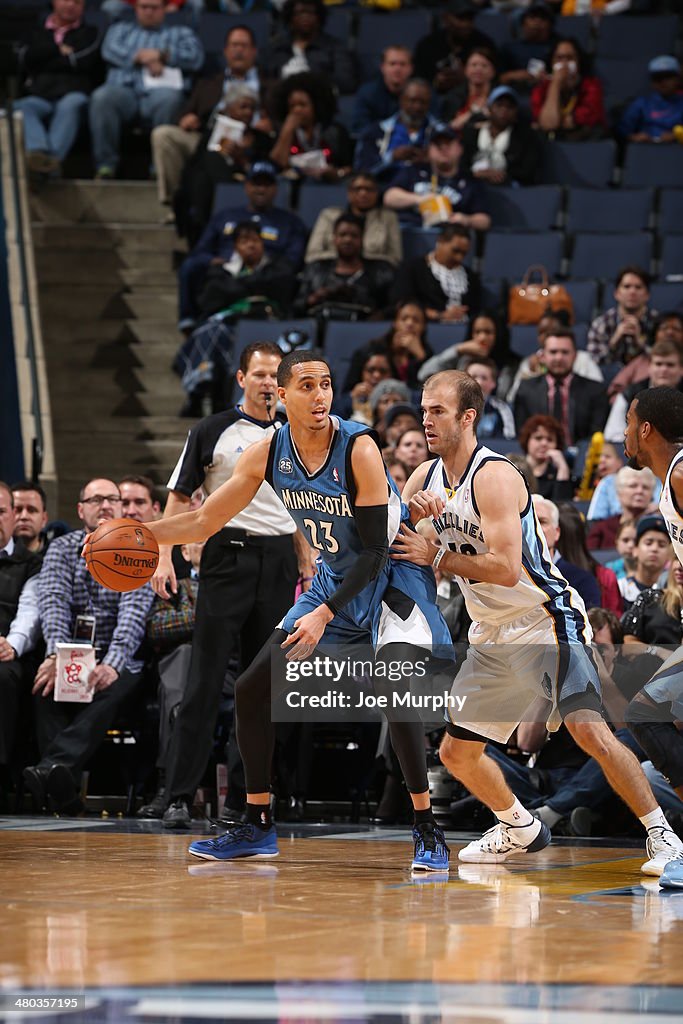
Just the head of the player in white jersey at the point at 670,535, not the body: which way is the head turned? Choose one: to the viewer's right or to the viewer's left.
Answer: to the viewer's left

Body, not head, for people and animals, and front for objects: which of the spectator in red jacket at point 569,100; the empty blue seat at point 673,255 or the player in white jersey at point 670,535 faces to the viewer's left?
the player in white jersey

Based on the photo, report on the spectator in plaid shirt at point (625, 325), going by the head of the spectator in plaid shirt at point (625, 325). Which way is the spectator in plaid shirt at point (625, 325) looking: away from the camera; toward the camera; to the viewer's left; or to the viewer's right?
toward the camera

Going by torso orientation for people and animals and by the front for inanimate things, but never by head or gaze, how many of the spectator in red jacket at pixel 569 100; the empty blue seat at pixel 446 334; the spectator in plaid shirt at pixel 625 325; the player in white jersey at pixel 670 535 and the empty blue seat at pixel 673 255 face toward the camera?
4

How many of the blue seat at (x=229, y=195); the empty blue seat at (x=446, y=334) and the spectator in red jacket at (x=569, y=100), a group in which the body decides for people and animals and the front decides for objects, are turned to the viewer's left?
0

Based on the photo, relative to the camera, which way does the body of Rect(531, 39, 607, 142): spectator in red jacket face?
toward the camera

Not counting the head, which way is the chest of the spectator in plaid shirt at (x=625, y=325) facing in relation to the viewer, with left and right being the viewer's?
facing the viewer

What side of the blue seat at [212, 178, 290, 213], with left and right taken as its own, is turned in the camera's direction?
front

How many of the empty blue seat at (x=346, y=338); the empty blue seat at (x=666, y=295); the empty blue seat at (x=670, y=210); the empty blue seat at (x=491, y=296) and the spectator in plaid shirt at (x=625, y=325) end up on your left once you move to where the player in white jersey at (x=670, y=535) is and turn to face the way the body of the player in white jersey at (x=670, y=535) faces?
0

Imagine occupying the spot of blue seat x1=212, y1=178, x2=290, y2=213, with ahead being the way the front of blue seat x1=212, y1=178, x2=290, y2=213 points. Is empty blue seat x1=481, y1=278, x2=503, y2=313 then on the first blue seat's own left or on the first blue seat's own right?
on the first blue seat's own left

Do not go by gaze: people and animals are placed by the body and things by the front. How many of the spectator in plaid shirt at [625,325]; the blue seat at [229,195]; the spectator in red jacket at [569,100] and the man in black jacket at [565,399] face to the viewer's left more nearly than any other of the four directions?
0

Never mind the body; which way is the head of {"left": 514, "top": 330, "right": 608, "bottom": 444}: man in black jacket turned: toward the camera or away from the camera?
toward the camera

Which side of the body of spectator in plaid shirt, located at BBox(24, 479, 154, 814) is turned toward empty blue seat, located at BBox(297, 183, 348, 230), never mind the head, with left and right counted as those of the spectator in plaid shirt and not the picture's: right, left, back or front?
back

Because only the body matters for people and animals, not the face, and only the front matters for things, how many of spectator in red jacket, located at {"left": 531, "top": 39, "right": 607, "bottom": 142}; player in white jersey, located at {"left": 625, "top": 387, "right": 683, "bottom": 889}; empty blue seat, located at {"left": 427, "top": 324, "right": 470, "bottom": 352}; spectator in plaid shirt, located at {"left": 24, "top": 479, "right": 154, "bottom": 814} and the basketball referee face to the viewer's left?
1

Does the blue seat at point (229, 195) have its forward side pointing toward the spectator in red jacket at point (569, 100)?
no

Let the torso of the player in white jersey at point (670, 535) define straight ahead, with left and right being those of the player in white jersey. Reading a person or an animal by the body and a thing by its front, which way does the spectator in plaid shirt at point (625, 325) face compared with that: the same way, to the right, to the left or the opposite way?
to the left

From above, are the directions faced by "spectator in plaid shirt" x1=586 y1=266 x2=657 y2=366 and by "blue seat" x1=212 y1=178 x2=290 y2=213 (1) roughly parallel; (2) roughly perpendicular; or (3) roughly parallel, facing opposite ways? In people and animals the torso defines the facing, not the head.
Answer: roughly parallel

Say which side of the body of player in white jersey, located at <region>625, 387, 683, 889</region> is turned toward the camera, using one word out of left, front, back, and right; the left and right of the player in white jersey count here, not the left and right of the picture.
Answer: left

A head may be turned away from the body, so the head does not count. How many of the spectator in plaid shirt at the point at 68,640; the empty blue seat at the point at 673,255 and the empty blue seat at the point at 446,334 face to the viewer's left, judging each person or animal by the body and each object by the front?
0

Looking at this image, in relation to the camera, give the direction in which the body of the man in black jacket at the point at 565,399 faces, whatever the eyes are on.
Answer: toward the camera

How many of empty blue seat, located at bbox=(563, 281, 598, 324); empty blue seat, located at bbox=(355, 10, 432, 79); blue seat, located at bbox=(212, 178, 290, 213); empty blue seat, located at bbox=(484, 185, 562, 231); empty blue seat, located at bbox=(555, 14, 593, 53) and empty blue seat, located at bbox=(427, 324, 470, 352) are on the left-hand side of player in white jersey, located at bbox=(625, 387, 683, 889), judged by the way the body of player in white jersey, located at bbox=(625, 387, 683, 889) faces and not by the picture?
0

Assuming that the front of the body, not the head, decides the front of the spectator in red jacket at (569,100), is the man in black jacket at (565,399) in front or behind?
in front
